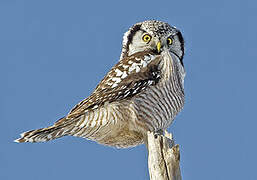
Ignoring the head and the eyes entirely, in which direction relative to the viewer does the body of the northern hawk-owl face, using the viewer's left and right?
facing to the right of the viewer
